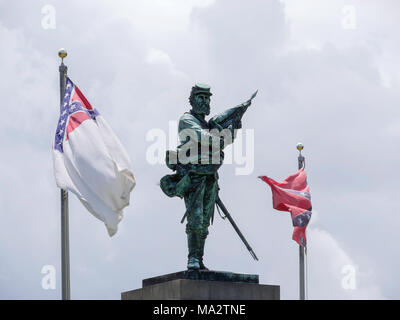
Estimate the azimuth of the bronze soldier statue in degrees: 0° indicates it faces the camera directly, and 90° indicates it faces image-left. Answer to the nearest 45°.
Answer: approximately 315°

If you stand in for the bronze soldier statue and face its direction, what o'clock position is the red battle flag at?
The red battle flag is roughly at 8 o'clock from the bronze soldier statue.
